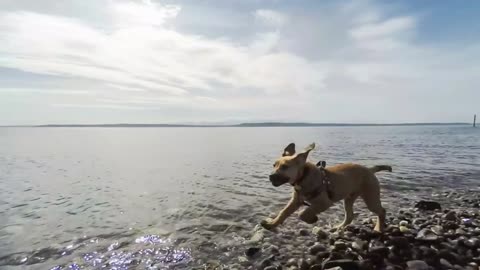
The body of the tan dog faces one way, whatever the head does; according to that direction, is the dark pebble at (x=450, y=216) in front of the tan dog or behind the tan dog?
behind

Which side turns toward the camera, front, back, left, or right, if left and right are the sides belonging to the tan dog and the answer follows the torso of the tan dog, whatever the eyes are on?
left

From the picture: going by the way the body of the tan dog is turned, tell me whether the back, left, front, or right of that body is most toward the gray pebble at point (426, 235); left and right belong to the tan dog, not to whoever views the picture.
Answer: back
